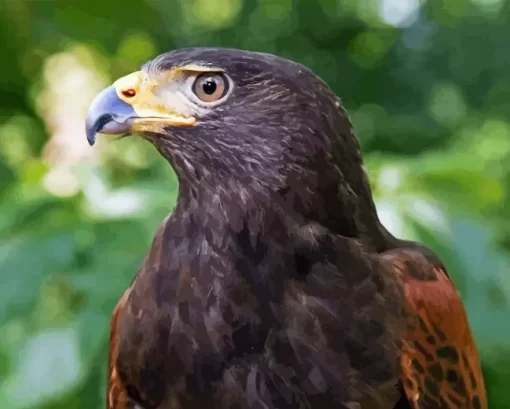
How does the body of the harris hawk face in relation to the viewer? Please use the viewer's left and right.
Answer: facing the viewer and to the left of the viewer
